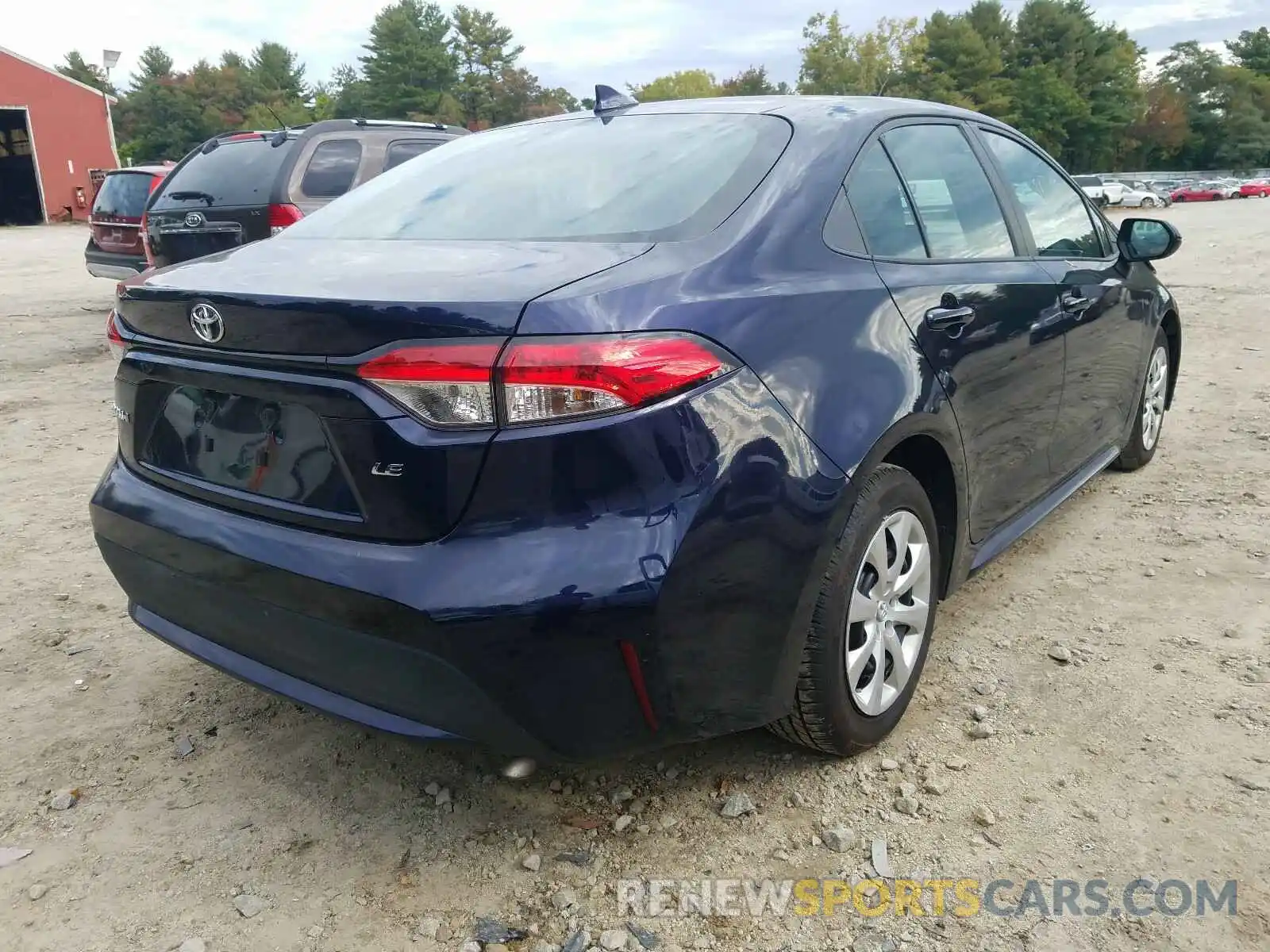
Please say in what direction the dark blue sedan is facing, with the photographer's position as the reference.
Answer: facing away from the viewer and to the right of the viewer

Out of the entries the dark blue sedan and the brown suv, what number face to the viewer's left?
0

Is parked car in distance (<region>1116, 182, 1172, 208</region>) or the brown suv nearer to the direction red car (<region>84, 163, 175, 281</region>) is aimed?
the parked car in distance

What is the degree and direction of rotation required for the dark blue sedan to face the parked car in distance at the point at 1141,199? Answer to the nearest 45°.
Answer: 0° — it already faces it

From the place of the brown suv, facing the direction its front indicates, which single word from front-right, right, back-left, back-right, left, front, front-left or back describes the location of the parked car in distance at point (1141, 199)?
front

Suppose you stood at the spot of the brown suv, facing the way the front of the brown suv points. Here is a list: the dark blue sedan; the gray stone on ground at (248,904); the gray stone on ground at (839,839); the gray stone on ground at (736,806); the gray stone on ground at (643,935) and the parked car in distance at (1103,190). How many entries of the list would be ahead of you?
1

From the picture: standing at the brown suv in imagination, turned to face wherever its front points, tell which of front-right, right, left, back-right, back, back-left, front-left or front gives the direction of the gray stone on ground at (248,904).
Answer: back-right

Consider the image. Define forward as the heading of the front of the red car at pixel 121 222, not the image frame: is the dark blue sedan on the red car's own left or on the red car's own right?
on the red car's own right

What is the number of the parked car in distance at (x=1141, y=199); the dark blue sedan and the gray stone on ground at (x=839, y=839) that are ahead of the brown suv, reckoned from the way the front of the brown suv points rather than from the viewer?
1

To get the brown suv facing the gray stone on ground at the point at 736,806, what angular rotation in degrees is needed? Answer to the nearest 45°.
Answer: approximately 135° to its right

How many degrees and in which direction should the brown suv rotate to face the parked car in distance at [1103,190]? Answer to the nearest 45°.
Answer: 0° — it already faces it

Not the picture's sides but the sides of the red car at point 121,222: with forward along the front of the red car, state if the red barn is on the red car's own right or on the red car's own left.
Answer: on the red car's own left

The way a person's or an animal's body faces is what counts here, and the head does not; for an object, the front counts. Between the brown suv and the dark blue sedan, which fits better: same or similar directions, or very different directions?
same or similar directions

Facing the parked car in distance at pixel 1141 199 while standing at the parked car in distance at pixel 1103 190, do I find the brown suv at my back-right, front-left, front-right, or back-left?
back-right

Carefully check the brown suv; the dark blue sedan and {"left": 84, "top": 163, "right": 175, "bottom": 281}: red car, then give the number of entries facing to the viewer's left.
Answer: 0

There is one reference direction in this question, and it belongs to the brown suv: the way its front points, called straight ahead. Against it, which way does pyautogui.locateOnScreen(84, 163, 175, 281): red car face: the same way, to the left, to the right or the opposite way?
the same way

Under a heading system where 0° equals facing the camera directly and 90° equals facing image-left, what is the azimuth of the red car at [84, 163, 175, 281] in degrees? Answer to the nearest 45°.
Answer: approximately 225°

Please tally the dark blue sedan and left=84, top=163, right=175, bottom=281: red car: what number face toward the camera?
0
